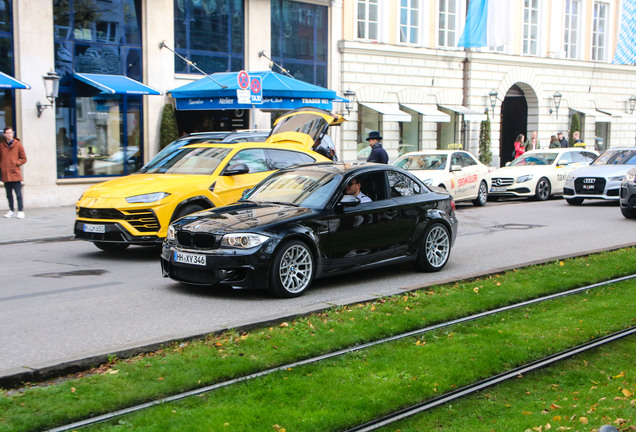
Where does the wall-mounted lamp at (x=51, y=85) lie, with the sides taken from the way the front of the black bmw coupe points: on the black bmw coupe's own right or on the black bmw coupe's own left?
on the black bmw coupe's own right

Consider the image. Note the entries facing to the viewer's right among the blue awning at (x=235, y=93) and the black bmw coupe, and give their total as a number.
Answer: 0

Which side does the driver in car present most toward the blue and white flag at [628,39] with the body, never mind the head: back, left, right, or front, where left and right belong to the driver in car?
back

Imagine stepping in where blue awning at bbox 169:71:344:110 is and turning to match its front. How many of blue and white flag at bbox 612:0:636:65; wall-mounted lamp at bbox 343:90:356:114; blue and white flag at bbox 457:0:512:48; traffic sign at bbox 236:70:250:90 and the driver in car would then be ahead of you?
2

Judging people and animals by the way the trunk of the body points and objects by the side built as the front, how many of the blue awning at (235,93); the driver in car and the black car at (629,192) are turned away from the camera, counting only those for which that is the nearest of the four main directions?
0

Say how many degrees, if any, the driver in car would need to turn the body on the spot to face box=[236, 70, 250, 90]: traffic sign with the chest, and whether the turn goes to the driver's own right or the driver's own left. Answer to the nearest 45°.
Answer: approximately 135° to the driver's own right

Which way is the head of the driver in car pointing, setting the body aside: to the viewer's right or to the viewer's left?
to the viewer's left

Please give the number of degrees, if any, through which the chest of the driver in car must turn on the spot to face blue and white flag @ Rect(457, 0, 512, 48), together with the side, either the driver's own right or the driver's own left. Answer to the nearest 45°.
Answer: approximately 135° to the driver's own right

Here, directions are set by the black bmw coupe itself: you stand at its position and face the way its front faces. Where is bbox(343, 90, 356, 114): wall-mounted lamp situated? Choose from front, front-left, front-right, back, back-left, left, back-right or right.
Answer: back-right

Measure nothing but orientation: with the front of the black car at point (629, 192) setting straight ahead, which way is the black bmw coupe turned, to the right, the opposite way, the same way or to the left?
the same way

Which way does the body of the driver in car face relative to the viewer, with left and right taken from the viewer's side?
facing the viewer and to the left of the viewer

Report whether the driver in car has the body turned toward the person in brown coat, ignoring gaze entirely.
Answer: no

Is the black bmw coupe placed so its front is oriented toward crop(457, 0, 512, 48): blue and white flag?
no

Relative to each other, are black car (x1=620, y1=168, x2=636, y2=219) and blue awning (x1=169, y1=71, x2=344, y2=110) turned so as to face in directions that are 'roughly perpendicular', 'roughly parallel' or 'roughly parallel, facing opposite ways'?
roughly perpendicular

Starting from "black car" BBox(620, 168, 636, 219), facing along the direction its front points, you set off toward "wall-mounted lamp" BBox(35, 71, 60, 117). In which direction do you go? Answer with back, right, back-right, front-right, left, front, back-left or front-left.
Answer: front-right

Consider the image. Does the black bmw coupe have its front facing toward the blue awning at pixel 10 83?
no

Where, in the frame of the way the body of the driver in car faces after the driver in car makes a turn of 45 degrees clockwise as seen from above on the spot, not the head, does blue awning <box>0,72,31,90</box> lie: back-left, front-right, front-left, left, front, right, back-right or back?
front-right

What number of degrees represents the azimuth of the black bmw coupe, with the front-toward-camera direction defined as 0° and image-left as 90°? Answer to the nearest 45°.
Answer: approximately 45°

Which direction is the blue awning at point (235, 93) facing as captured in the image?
toward the camera
